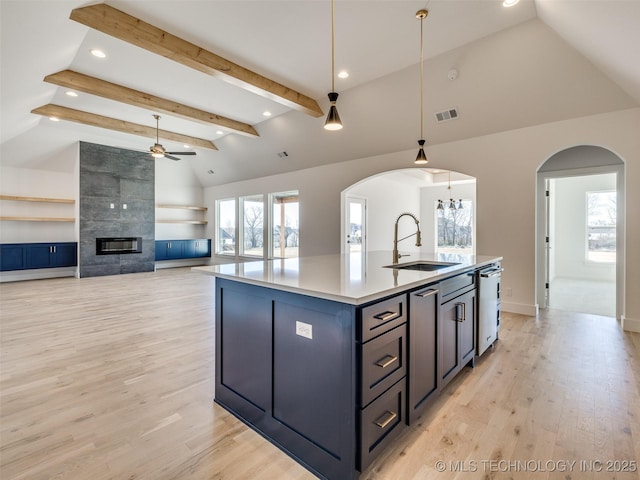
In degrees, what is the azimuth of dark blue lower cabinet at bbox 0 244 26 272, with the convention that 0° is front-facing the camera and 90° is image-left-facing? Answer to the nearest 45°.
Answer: approximately 0°

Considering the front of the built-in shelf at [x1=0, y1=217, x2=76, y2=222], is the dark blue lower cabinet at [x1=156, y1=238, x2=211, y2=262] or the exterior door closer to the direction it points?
the exterior door

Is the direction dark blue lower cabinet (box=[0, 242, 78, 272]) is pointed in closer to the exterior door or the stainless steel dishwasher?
the stainless steel dishwasher

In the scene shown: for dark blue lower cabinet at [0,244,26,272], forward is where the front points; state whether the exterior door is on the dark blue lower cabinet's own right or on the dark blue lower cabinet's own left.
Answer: on the dark blue lower cabinet's own left

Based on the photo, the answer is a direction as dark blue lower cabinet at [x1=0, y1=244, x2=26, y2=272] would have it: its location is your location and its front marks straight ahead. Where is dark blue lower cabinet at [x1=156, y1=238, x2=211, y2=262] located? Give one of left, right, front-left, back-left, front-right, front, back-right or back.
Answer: left

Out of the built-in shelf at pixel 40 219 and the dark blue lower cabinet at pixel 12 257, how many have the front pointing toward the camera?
2

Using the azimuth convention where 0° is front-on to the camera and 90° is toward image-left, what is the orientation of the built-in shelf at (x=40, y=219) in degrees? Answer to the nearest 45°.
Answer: approximately 0°

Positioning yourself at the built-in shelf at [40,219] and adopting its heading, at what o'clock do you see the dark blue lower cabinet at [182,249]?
The dark blue lower cabinet is roughly at 9 o'clock from the built-in shelf.
